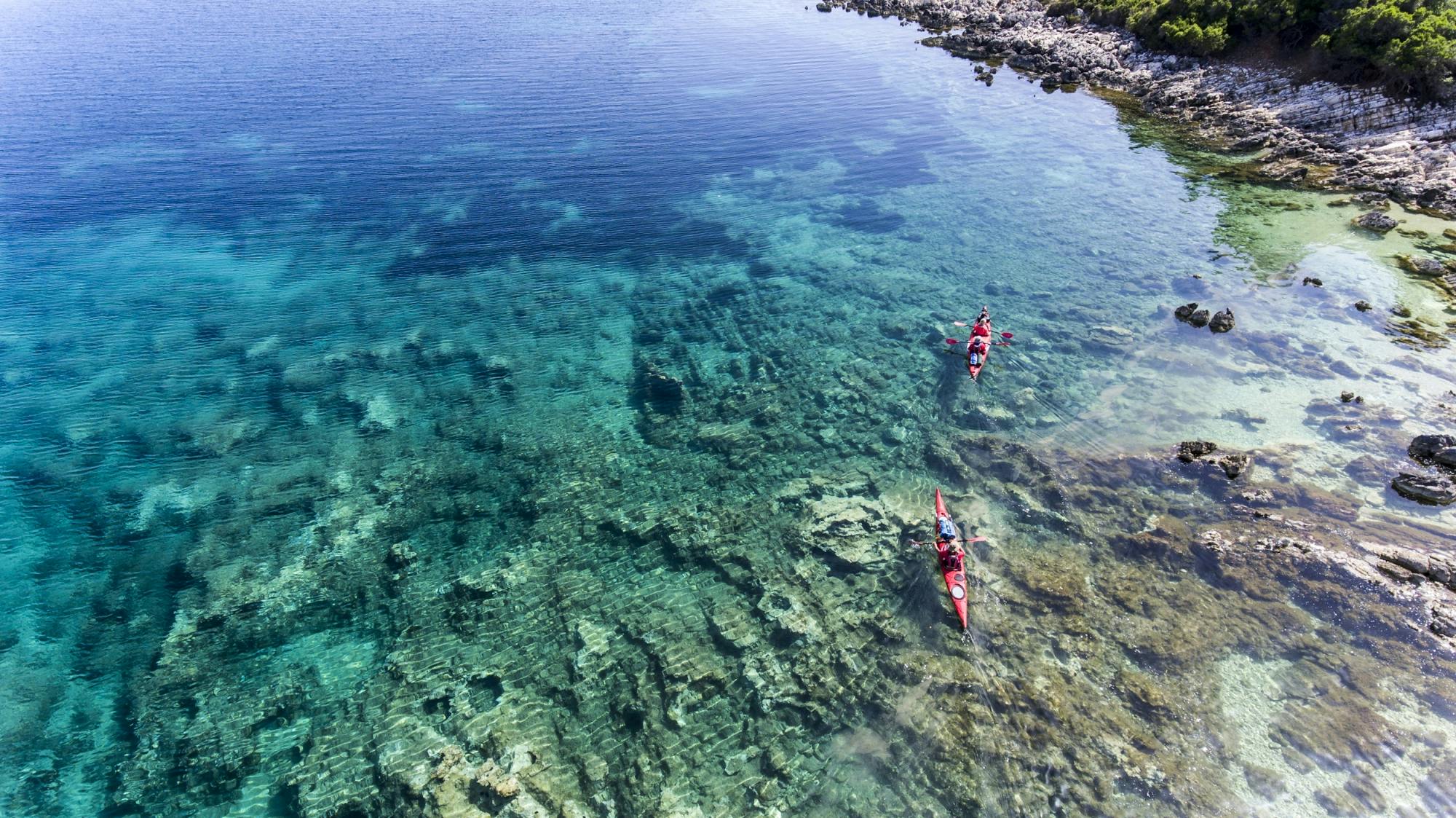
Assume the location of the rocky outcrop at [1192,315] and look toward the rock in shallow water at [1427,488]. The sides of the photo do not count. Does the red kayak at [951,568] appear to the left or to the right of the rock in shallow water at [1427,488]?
right

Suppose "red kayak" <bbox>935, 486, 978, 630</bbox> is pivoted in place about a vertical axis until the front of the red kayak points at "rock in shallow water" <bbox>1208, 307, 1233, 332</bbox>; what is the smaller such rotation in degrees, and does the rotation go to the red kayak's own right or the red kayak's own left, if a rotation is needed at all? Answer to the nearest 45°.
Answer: approximately 45° to the red kayak's own right

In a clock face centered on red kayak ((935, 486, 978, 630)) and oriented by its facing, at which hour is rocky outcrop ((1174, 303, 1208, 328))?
The rocky outcrop is roughly at 1 o'clock from the red kayak.

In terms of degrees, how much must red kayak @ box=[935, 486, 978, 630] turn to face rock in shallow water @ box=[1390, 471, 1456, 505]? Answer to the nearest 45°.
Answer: approximately 45° to its right

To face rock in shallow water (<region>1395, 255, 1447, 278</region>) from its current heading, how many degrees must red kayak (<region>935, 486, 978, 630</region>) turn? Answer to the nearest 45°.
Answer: approximately 45° to its right

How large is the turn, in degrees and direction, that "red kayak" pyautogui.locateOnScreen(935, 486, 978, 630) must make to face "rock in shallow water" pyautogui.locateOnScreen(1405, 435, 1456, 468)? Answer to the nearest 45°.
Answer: approximately 45° to its right

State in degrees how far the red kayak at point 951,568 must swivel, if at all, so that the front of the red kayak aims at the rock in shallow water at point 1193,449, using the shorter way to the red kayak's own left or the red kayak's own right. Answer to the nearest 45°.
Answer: approximately 45° to the red kayak's own right

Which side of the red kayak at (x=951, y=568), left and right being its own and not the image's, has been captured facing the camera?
back

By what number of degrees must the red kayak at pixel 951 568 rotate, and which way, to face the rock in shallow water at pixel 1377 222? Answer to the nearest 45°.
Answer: approximately 45° to its right

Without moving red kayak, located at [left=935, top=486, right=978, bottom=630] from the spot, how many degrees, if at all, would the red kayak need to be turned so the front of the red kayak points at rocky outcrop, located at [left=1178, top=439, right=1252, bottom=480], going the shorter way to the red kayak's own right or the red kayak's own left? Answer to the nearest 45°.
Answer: approximately 45° to the red kayak's own right
